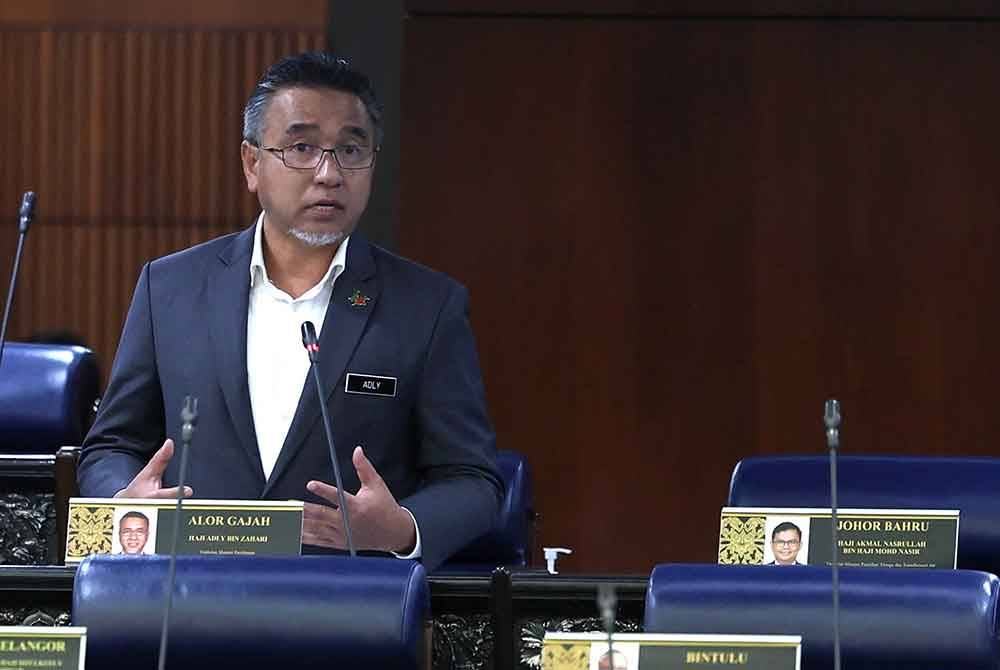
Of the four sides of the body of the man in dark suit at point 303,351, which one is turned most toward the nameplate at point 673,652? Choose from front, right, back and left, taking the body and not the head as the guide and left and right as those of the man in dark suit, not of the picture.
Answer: front

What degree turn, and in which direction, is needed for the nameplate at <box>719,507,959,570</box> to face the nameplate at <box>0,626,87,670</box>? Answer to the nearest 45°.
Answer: approximately 45° to its right

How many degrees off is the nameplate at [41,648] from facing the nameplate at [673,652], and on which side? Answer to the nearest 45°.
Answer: approximately 90° to its left

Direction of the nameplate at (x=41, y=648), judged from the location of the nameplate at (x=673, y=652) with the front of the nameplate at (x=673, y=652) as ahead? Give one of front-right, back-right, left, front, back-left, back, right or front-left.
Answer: right

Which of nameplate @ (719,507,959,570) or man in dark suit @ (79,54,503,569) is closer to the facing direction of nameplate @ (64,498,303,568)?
the nameplate

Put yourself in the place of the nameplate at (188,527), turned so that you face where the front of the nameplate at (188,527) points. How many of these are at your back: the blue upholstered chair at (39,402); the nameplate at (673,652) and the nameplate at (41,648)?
1

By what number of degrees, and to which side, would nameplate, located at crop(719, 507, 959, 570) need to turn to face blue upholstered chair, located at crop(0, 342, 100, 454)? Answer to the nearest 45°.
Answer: approximately 135° to its right

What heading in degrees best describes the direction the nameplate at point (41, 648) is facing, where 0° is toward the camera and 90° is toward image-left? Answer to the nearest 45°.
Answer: approximately 0°

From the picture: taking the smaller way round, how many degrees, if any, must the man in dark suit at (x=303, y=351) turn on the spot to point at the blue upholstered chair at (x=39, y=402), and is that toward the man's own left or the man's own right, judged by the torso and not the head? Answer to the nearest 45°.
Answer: approximately 135° to the man's own right
